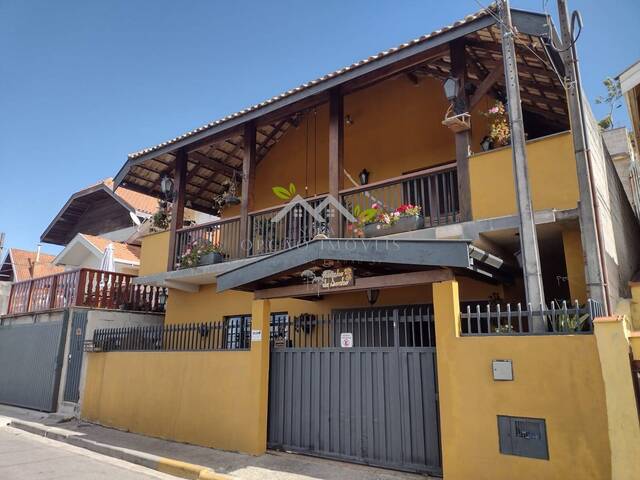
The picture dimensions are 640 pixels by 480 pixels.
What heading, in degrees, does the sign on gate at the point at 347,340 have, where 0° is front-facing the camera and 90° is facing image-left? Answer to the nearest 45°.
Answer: approximately 0°

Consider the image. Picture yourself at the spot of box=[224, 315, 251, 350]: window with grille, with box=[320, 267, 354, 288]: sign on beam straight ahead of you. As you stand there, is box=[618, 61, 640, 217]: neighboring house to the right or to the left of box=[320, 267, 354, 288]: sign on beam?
left

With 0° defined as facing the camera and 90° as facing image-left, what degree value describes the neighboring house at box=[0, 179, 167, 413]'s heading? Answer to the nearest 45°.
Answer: approximately 45°

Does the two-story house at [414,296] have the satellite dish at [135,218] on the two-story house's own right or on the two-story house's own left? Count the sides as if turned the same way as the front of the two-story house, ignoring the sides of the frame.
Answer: on the two-story house's own right

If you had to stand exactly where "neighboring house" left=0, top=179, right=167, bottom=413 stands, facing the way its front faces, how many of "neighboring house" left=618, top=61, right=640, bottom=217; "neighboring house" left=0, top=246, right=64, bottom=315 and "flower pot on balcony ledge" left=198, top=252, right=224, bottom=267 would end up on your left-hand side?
2

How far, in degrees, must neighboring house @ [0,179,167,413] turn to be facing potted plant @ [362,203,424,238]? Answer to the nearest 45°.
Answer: approximately 90° to its left

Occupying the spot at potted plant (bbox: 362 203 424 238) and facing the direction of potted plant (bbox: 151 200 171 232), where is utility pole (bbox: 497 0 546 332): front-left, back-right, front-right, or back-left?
back-left

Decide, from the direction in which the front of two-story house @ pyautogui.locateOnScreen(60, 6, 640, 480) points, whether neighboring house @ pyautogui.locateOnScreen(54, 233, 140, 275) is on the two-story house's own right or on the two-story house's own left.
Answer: on the two-story house's own right

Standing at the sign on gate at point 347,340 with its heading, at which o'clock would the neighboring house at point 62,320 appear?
The neighboring house is roughly at 4 o'clock from the sign on gate.
